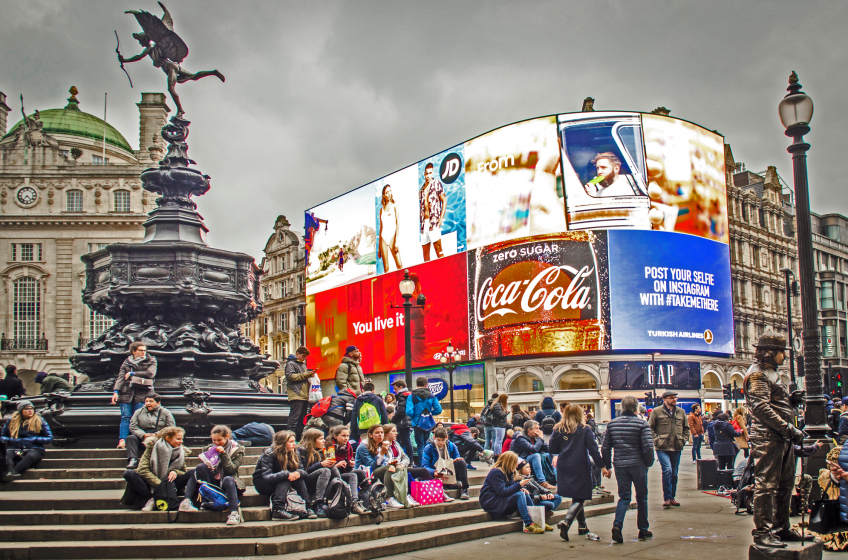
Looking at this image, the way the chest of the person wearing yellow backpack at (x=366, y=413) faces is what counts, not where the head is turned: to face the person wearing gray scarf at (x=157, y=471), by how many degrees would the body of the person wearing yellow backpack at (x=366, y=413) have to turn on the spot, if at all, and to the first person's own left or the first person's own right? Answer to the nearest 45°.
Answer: approximately 135° to the first person's own left

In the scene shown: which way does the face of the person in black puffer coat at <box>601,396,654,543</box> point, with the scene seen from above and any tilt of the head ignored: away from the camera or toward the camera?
away from the camera

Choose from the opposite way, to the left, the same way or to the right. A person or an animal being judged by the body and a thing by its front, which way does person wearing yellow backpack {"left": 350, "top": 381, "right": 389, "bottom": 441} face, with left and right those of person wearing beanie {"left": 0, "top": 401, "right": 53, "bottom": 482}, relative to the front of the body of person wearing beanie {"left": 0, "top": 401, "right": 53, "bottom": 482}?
the opposite way

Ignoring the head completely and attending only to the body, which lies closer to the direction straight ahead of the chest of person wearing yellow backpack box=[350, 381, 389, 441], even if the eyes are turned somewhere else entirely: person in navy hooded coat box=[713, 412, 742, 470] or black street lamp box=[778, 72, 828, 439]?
the person in navy hooded coat

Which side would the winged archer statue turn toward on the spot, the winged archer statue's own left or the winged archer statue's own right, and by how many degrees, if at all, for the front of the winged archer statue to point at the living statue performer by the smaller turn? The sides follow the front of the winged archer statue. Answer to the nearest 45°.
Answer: approximately 135° to the winged archer statue's own left

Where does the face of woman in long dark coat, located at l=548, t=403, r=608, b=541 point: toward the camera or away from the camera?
away from the camera

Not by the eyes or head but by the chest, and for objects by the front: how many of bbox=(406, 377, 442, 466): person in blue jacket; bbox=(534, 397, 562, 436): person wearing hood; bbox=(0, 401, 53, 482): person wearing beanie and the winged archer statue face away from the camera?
2

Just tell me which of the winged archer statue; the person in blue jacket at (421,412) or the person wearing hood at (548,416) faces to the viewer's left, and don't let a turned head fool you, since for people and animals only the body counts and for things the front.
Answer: the winged archer statue
